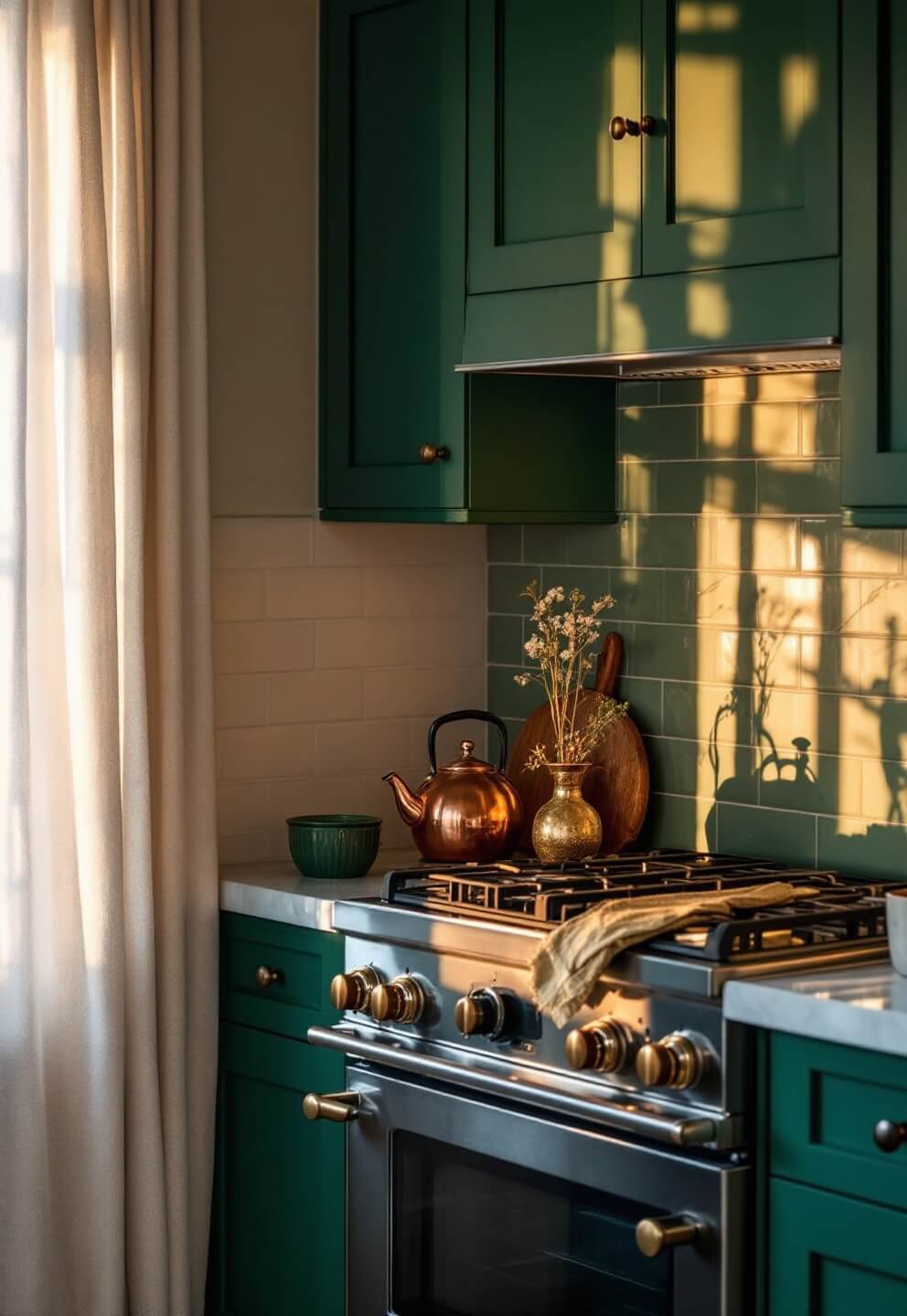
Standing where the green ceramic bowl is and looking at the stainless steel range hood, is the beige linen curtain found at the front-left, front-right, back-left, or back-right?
back-right

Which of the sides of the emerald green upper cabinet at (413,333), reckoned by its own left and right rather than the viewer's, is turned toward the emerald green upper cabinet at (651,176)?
left

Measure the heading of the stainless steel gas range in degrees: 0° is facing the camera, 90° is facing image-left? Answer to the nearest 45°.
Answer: approximately 45°

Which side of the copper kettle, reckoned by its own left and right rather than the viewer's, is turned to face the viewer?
left

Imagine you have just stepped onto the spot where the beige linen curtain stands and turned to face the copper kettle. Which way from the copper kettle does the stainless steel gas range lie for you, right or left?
right

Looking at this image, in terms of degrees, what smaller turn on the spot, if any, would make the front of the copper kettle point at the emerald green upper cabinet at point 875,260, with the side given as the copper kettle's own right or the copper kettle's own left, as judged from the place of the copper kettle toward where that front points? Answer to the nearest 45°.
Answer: approximately 135° to the copper kettle's own left

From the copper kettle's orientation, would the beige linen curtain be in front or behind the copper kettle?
in front

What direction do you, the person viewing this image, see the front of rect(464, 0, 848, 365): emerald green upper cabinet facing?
facing the viewer and to the left of the viewer
